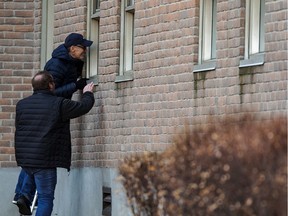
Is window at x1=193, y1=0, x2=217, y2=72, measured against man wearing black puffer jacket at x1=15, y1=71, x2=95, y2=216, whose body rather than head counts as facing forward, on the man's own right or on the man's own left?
on the man's own right

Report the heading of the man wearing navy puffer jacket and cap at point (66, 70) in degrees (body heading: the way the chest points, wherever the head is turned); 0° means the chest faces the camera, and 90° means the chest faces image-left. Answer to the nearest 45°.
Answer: approximately 270°

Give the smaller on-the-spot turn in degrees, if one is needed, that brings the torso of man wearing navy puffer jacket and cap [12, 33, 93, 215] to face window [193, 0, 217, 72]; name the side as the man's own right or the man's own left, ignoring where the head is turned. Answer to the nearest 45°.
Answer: approximately 45° to the man's own right

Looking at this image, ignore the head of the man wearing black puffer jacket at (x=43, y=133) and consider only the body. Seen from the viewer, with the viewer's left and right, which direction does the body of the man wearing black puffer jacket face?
facing away from the viewer and to the right of the viewer

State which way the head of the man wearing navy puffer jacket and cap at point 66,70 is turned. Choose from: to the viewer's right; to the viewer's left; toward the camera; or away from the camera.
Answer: to the viewer's right

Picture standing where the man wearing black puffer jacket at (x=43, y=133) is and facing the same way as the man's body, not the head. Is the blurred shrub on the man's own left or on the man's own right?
on the man's own right
